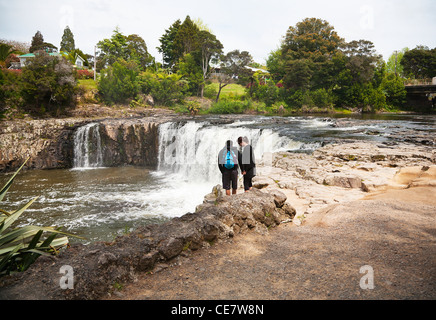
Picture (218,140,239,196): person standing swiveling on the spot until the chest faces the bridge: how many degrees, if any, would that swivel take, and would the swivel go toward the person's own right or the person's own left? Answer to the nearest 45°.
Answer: approximately 45° to the person's own right

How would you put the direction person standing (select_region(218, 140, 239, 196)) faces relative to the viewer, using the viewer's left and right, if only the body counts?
facing away from the viewer

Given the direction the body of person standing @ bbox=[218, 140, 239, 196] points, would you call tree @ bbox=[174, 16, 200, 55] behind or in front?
in front

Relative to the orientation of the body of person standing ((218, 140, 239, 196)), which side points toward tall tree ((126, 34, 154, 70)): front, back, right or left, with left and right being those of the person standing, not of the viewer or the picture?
front

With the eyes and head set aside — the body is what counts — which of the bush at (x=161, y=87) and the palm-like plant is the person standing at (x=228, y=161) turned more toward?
the bush

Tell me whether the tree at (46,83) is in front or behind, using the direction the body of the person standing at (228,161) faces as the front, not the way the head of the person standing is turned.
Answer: in front

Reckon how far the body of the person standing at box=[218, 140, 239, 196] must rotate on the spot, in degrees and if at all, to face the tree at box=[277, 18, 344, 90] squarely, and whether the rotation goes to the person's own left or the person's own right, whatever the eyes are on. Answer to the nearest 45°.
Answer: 0° — they already face it

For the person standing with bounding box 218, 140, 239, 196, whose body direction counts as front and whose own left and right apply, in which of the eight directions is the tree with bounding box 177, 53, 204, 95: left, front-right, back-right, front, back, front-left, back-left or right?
front

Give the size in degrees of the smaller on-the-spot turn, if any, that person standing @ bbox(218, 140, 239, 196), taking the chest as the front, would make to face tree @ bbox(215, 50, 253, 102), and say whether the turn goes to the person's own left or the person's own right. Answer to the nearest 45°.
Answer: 0° — they already face it

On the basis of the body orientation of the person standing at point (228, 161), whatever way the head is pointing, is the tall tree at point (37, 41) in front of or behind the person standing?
in front

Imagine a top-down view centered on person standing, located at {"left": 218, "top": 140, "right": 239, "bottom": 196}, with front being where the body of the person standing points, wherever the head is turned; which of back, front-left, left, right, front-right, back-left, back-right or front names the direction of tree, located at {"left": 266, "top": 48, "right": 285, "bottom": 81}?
front
